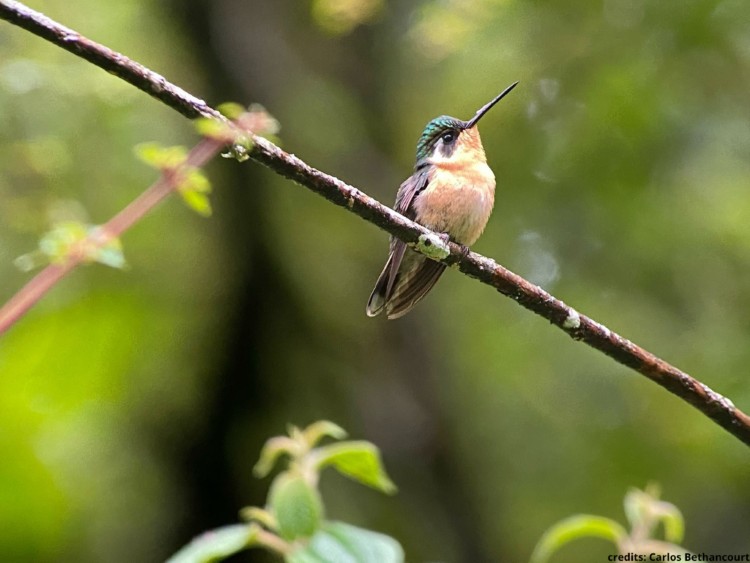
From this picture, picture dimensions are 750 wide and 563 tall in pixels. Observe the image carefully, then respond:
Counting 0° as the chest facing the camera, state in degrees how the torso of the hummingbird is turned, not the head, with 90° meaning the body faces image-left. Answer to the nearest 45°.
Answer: approximately 315°
